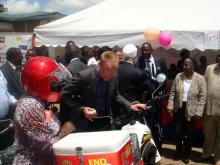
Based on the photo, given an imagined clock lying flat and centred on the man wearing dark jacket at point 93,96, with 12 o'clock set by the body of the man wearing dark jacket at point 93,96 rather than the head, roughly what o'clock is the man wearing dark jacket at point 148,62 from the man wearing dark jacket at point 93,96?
the man wearing dark jacket at point 148,62 is roughly at 8 o'clock from the man wearing dark jacket at point 93,96.

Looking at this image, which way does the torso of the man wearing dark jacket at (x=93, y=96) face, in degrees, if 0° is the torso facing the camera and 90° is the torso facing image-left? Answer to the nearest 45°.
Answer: approximately 315°

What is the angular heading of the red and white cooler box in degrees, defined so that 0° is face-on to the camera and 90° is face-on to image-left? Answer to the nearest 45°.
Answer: approximately 0°

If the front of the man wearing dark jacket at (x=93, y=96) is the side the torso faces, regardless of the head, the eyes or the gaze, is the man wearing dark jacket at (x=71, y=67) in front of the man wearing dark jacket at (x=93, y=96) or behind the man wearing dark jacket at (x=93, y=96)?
behind

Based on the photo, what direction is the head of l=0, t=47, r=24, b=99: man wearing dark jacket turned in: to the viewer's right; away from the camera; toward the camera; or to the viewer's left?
to the viewer's right

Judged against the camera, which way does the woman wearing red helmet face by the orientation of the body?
to the viewer's right

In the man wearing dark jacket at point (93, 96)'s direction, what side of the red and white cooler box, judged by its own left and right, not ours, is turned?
back

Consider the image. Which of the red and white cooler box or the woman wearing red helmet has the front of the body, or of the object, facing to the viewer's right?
the woman wearing red helmet

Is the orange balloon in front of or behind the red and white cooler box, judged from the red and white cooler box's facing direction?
behind

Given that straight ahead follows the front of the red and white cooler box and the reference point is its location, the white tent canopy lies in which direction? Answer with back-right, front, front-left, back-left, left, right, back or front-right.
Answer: back

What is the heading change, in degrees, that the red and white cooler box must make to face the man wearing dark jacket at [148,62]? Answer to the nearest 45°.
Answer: approximately 180°

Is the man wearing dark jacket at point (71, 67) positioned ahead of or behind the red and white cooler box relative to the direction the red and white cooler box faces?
behind

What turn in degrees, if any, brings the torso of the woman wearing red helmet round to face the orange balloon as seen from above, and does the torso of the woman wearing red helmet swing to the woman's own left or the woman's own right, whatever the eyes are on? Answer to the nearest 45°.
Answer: approximately 45° to the woman's own left

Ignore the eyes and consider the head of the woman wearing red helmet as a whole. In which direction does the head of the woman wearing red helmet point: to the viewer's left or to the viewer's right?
to the viewer's right
